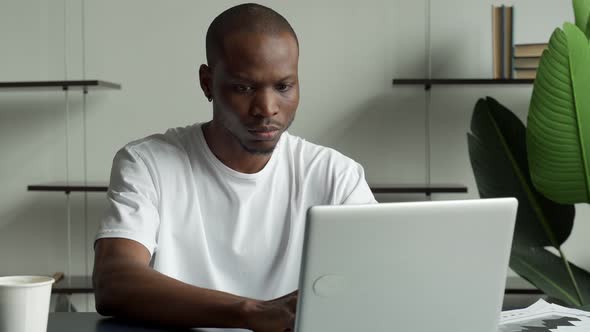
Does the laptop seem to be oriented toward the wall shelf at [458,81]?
yes

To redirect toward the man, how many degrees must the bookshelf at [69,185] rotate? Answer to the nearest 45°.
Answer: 0° — it already faces them

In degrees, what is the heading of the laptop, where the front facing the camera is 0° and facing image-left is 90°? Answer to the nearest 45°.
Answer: approximately 180°

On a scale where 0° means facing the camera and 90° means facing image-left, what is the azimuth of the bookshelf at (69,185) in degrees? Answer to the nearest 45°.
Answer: approximately 0°

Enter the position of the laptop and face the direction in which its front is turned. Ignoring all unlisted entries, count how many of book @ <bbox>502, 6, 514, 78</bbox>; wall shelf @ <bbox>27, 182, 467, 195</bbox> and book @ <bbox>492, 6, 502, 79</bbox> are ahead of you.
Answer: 3

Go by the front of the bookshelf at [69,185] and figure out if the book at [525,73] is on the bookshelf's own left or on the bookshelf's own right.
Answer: on the bookshelf's own left

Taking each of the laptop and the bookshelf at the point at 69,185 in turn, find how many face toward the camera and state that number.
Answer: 1

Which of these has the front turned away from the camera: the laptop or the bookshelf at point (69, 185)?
the laptop
